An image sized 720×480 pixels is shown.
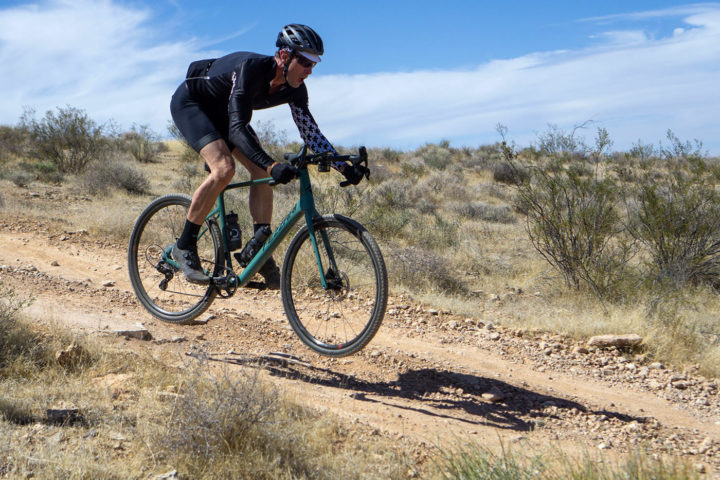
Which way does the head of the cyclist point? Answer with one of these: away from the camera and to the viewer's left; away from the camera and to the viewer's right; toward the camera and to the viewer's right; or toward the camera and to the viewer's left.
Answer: toward the camera and to the viewer's right

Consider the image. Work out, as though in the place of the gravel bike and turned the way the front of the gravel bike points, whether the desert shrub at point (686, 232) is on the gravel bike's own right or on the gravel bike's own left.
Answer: on the gravel bike's own left

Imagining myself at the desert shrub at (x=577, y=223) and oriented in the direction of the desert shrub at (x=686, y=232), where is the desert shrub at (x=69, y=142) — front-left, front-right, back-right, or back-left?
back-left

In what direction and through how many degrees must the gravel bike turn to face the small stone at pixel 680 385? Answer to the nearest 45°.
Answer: approximately 45° to its left

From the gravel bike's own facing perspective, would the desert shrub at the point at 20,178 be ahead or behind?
behind

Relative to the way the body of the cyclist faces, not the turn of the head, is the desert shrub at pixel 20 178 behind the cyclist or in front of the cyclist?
behind

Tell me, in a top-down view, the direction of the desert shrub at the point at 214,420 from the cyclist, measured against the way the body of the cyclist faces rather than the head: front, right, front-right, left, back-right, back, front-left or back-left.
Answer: front-right

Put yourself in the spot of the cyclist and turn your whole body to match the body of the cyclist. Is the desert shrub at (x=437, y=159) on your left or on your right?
on your left

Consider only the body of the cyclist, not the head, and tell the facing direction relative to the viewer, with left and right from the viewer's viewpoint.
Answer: facing the viewer and to the right of the viewer
